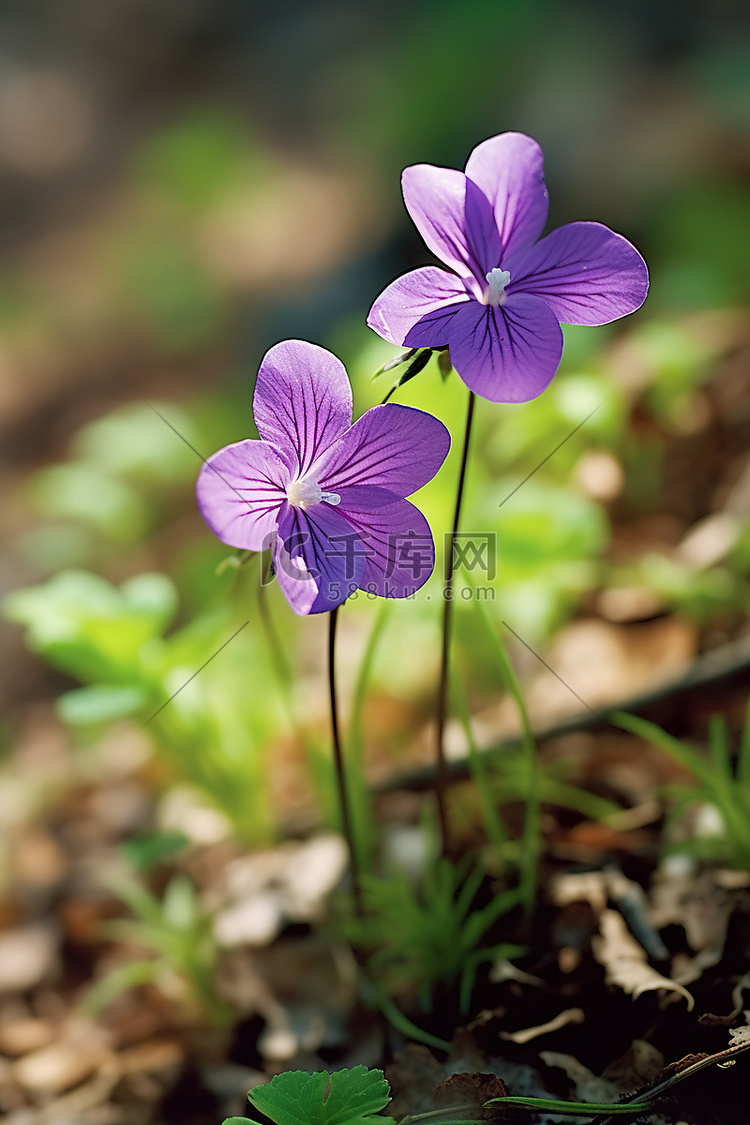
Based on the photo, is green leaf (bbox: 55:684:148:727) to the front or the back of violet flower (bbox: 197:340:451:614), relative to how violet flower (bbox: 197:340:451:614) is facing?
to the back

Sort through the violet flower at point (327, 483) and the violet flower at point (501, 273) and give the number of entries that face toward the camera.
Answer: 2

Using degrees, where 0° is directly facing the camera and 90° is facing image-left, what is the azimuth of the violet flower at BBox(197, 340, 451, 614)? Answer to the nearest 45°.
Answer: approximately 0°

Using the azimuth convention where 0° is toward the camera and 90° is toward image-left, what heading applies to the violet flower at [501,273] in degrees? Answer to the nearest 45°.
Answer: approximately 0°
